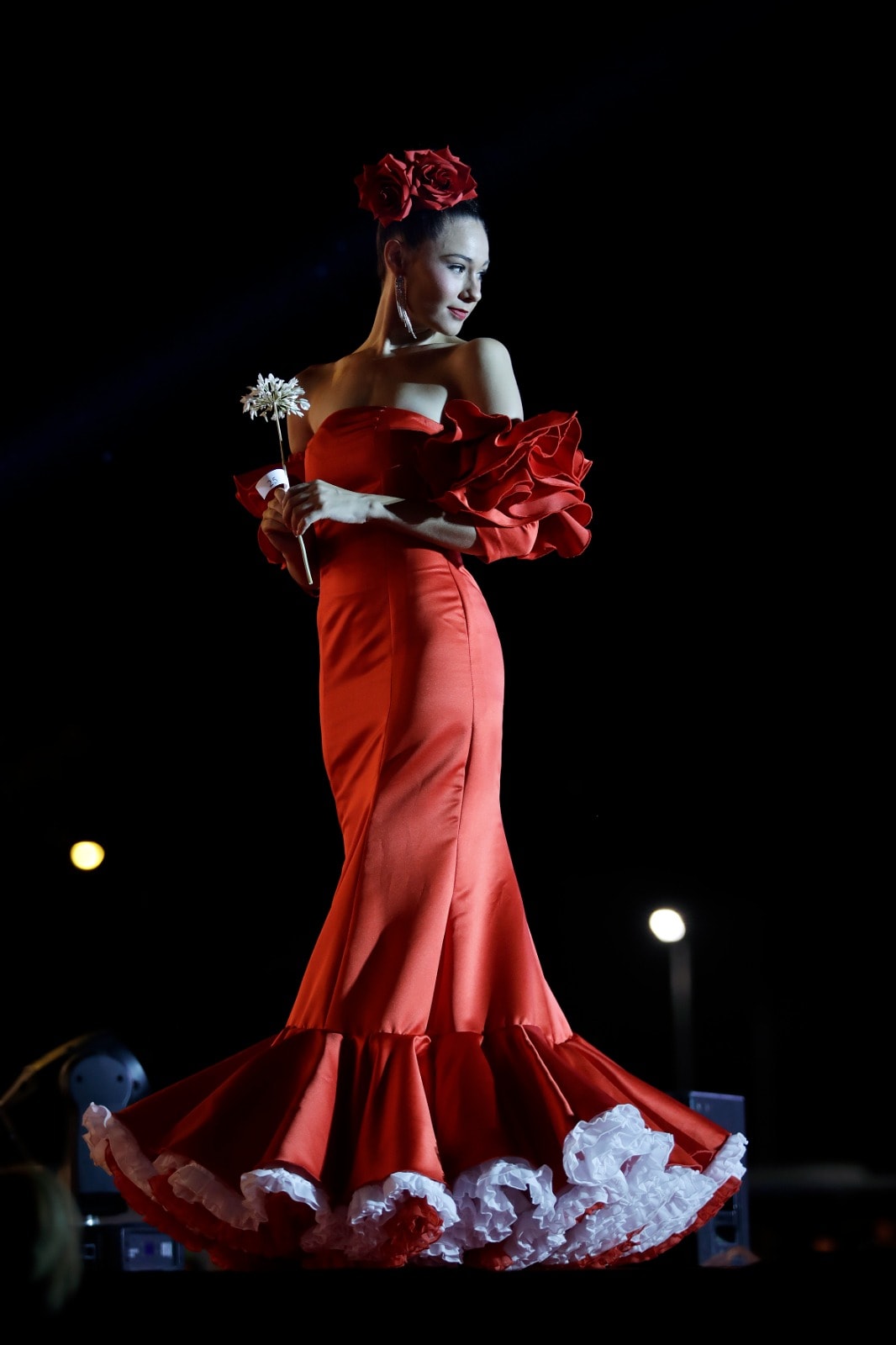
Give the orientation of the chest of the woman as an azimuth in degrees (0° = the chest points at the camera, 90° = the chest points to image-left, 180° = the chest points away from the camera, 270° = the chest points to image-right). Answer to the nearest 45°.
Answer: approximately 45°

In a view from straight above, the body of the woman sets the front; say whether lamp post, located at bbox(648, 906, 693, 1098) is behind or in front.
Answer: behind
